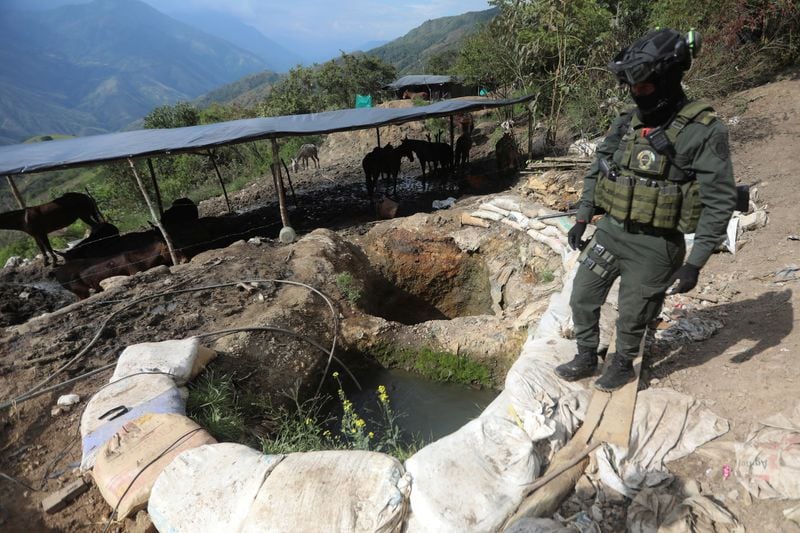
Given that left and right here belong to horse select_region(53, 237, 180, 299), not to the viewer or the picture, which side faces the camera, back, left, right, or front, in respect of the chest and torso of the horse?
right

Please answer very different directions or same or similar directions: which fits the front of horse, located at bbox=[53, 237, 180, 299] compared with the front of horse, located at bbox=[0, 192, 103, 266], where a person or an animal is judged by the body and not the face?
same or similar directions

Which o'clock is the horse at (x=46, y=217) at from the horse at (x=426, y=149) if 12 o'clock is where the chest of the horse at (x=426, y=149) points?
the horse at (x=46, y=217) is roughly at 11 o'clock from the horse at (x=426, y=149).

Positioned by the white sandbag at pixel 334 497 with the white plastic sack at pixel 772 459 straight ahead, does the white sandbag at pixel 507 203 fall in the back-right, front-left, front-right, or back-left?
front-left

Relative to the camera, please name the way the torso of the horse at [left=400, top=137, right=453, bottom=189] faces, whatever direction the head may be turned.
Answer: to the viewer's left

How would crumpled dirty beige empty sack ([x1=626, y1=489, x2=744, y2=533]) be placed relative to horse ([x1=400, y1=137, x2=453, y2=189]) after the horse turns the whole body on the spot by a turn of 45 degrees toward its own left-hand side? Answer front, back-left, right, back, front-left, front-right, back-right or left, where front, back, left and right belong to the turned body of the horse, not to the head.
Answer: front-left

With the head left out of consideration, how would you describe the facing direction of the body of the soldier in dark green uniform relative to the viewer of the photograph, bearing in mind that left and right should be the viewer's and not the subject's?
facing the viewer and to the left of the viewer

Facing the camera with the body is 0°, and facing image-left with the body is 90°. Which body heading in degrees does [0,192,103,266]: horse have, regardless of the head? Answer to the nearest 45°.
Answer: approximately 270°
